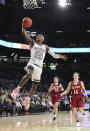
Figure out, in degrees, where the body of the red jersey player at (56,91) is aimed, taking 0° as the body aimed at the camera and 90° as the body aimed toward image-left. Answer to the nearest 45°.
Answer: approximately 0°
